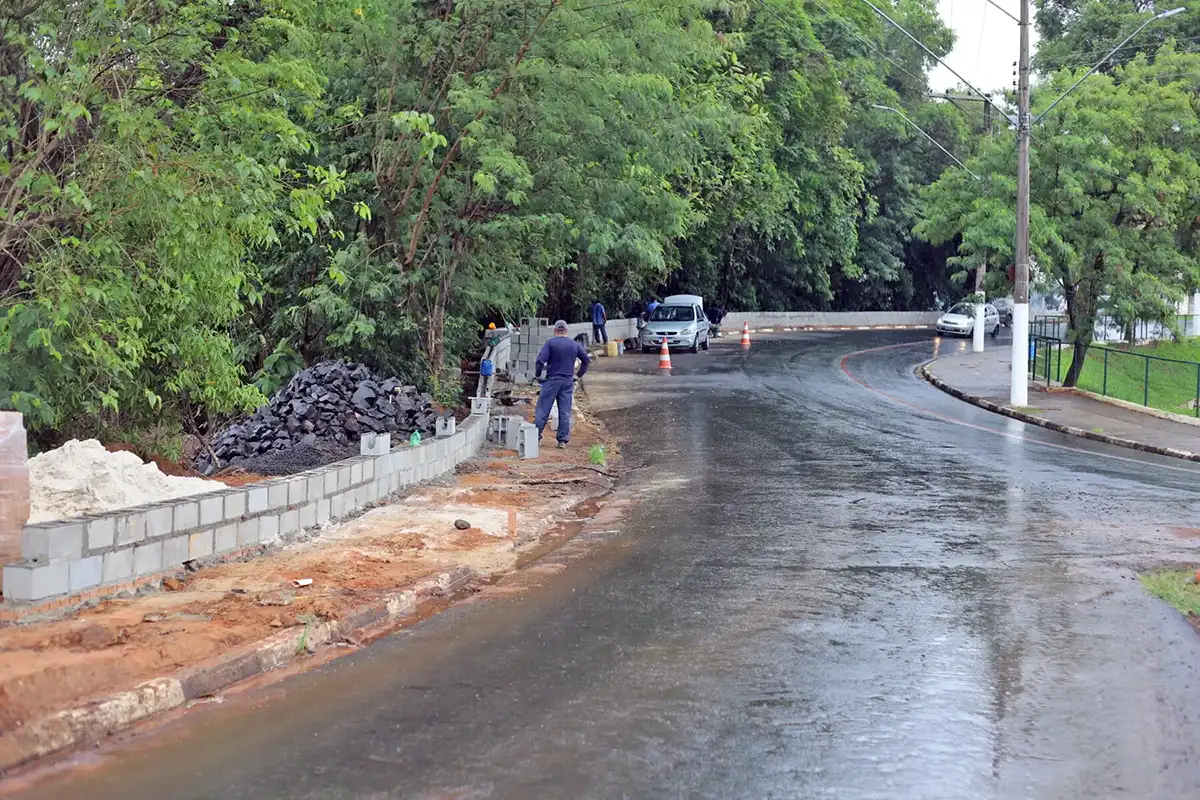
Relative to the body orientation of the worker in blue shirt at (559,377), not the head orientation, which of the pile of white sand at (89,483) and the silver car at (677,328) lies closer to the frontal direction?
the silver car

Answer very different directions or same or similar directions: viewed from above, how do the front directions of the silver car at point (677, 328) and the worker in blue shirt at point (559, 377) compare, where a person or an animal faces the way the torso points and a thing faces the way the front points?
very different directions

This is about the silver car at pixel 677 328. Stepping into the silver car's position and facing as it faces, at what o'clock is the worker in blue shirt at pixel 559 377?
The worker in blue shirt is roughly at 12 o'clock from the silver car.

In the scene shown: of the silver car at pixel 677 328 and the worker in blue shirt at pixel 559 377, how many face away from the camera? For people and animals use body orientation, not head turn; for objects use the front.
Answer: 1

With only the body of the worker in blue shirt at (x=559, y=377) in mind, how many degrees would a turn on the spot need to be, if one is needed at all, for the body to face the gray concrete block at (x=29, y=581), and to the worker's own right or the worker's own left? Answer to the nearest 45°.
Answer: approximately 180°

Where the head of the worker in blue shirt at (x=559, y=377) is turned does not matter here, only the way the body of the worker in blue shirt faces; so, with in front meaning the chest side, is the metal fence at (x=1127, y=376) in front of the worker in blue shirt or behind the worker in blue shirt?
in front

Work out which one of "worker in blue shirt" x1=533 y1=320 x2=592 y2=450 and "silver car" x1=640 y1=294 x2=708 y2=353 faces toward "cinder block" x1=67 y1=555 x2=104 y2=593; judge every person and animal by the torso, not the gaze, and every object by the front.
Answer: the silver car

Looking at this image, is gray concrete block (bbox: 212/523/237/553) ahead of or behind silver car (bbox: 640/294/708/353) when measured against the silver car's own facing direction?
ahead

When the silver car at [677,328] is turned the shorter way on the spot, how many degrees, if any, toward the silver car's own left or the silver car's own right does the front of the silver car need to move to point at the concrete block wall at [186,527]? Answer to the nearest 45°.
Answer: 0° — it already faces it

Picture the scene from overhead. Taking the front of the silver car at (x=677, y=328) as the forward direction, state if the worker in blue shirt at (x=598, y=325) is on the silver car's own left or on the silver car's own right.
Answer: on the silver car's own right

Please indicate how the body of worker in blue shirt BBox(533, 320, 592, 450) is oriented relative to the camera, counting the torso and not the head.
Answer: away from the camera

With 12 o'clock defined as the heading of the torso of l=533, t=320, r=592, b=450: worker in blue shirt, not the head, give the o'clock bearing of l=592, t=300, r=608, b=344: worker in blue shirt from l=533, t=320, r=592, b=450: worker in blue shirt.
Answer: l=592, t=300, r=608, b=344: worker in blue shirt is roughly at 12 o'clock from l=533, t=320, r=592, b=450: worker in blue shirt.

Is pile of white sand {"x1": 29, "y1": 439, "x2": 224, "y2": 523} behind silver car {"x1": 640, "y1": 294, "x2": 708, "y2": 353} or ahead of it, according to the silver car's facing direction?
ahead

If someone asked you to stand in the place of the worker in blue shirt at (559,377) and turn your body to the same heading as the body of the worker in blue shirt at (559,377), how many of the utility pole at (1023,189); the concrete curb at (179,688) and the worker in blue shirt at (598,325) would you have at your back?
1

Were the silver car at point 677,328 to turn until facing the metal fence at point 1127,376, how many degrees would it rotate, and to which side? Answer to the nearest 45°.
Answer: approximately 90° to its left

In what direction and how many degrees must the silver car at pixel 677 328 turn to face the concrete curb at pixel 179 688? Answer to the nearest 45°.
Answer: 0° — it already faces it

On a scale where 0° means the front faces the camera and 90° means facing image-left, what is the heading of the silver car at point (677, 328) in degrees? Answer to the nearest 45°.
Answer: approximately 0°

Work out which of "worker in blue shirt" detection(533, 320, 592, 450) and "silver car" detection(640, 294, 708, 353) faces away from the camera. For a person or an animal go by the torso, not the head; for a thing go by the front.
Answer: the worker in blue shirt
